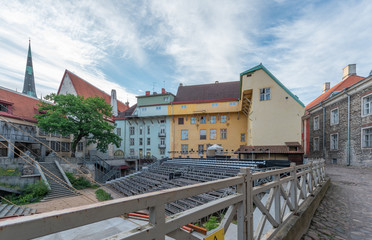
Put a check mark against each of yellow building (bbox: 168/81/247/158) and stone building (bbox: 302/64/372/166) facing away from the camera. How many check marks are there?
0

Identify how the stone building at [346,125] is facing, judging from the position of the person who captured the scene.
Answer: facing the viewer and to the left of the viewer

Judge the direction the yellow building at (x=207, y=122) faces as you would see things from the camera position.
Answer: facing the viewer

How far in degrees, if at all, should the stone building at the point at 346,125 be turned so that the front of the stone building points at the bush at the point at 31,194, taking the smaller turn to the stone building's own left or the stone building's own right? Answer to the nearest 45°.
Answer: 0° — it already faces it

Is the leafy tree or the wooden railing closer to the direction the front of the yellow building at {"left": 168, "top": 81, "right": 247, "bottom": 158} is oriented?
the wooden railing

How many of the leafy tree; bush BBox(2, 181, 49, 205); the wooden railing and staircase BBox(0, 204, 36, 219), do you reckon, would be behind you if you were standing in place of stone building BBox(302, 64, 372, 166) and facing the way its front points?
0

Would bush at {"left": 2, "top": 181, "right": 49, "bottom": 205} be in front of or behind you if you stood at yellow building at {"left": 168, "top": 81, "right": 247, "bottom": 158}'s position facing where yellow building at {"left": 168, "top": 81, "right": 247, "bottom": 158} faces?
in front

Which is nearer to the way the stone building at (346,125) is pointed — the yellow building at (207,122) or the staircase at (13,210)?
the staircase

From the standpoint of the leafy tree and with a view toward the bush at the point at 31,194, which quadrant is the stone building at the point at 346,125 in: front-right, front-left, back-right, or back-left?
front-left

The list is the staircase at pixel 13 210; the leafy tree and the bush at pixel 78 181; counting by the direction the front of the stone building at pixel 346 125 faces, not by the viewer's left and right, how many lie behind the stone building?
0
